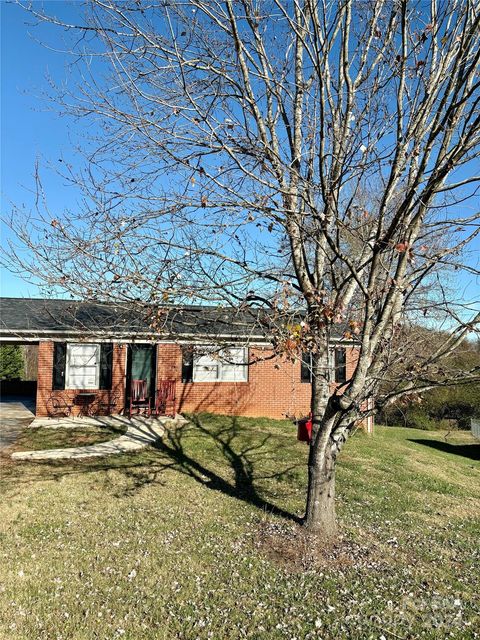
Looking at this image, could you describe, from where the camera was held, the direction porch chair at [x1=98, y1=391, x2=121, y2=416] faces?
facing the viewer and to the left of the viewer

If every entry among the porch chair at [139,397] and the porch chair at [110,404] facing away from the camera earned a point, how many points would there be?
0

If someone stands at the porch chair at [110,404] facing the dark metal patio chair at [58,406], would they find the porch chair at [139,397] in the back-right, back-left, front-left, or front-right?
back-left

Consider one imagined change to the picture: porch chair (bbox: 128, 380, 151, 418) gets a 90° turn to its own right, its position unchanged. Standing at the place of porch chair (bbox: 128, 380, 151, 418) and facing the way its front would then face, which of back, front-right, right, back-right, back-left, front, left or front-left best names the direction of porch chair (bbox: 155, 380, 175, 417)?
back

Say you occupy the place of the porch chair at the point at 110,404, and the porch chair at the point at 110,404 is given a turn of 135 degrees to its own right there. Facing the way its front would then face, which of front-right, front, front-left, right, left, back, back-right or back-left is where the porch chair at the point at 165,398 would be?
right

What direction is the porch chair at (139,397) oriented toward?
toward the camera

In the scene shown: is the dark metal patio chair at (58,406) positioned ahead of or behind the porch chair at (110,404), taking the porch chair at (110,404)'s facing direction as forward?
ahead

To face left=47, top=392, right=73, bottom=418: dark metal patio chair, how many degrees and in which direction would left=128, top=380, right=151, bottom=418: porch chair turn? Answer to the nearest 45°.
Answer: approximately 90° to its right
